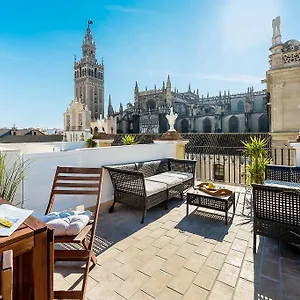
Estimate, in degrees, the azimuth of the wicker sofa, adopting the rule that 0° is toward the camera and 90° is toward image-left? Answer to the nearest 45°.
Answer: approximately 315°

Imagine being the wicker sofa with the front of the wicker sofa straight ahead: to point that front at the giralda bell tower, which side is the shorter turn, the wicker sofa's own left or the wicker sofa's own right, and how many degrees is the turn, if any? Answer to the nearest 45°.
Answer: approximately 135° to the wicker sofa's own left

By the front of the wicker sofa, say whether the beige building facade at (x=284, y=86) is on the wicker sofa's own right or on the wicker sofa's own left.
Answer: on the wicker sofa's own left

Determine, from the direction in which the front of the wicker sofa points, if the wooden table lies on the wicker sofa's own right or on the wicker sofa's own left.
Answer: on the wicker sofa's own right

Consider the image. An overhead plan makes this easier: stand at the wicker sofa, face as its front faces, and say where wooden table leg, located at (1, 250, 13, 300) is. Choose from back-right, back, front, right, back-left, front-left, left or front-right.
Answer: front-right

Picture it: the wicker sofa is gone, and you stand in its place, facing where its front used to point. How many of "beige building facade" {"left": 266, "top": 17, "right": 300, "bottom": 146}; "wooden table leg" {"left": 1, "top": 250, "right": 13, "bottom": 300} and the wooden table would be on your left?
1

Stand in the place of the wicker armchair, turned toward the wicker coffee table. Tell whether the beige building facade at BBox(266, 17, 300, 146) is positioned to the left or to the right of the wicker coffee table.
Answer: right

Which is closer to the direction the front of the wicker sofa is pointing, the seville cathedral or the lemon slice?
the lemon slice

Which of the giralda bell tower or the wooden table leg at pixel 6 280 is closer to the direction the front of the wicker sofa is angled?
the wooden table leg

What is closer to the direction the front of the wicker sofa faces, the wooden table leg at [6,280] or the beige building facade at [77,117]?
the wooden table leg
